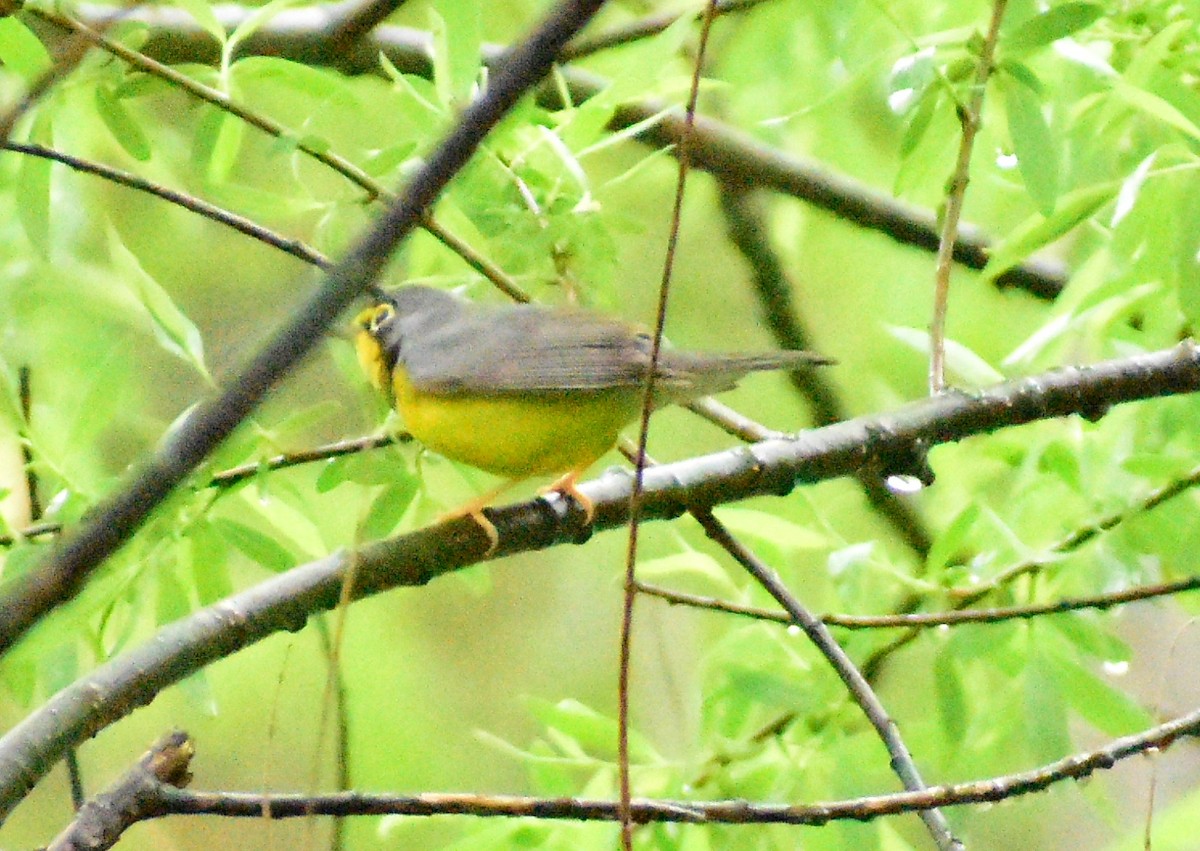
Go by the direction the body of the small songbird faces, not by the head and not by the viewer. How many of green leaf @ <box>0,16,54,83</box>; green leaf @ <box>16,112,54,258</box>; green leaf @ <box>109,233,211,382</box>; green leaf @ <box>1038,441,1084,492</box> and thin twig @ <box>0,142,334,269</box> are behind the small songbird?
1

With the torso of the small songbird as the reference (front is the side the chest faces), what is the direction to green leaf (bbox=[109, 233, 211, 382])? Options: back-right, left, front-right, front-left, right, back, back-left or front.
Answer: front-left

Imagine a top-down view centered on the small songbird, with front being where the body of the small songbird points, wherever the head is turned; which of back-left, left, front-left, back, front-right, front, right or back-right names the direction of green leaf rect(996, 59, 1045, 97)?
back-left

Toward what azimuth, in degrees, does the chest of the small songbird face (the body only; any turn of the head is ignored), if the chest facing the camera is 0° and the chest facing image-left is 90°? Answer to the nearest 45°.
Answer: approximately 90°

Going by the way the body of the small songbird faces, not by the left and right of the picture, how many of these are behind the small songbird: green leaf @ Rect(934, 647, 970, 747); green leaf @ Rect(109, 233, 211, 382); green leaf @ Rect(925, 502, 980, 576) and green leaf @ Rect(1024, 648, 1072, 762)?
3

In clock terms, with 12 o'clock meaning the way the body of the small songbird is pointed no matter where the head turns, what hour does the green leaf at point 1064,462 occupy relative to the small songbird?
The green leaf is roughly at 6 o'clock from the small songbird.

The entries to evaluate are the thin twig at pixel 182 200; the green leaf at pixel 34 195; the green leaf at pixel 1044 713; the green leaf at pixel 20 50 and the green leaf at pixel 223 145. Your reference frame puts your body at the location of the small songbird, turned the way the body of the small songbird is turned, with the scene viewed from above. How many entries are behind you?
1

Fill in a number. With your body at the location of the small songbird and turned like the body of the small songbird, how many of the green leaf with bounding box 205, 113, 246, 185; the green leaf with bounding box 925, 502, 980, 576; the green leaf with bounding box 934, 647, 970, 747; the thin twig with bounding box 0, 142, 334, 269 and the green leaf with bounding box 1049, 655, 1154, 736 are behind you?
3

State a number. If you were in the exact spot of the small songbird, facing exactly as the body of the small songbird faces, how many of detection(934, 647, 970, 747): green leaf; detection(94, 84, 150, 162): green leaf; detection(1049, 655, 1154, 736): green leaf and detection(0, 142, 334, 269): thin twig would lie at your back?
2
